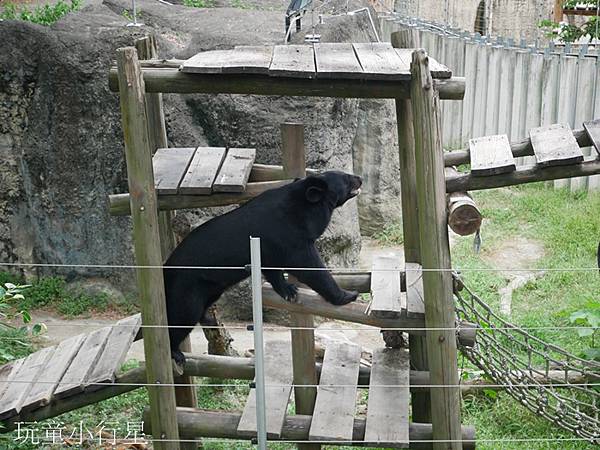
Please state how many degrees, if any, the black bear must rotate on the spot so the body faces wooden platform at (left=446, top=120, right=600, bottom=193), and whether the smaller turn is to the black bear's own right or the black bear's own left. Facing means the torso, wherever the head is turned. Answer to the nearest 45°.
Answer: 0° — it already faces it

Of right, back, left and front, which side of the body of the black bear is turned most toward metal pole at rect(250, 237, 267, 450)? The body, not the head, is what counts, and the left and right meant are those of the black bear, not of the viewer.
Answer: right

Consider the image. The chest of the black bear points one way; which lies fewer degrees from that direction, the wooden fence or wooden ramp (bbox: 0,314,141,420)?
the wooden fence

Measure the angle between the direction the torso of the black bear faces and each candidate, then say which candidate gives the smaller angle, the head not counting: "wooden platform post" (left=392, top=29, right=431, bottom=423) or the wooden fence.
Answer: the wooden platform post

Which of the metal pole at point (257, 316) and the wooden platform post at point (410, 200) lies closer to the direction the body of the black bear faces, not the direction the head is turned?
the wooden platform post

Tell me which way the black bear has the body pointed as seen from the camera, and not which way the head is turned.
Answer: to the viewer's right

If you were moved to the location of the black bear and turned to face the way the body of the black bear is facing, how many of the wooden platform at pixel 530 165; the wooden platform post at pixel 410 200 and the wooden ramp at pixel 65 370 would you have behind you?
1

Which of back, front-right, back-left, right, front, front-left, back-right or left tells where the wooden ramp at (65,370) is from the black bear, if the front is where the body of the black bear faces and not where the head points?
back

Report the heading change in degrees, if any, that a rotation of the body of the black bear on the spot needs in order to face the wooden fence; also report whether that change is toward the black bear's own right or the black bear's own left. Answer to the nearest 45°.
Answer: approximately 45° to the black bear's own left

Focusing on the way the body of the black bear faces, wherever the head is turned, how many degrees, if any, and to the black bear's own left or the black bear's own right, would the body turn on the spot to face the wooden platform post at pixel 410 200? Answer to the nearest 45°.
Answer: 0° — it already faces it
